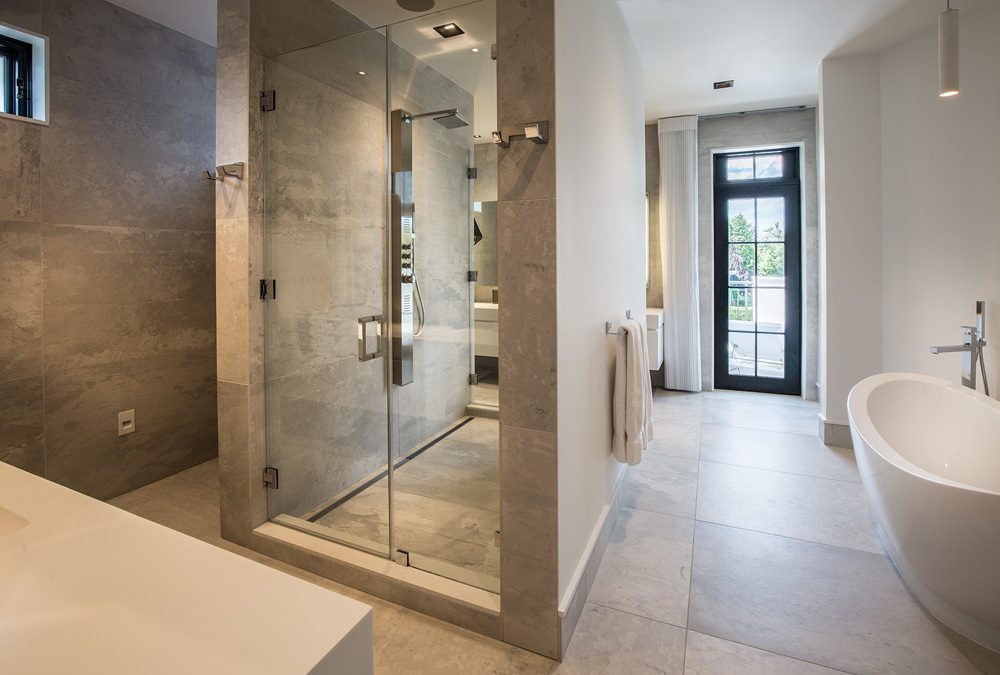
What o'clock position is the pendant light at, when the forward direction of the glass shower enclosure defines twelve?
The pendant light is roughly at 8 o'clock from the glass shower enclosure.

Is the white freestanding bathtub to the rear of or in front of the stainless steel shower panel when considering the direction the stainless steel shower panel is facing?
in front

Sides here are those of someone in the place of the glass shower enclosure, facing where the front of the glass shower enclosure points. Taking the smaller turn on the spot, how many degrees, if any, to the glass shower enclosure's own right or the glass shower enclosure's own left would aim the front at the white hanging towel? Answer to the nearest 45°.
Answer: approximately 135° to the glass shower enclosure's own left

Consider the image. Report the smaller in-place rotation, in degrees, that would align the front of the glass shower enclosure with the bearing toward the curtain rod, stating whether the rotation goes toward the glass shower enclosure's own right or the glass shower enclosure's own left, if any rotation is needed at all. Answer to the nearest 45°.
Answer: approximately 180°

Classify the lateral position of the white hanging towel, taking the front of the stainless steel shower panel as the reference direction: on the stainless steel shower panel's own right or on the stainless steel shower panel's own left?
on the stainless steel shower panel's own left

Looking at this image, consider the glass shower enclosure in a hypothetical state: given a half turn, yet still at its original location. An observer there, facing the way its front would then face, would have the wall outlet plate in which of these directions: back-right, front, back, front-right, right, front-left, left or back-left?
left
